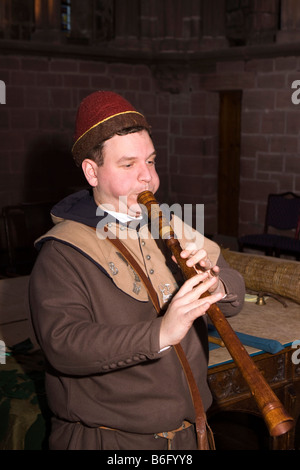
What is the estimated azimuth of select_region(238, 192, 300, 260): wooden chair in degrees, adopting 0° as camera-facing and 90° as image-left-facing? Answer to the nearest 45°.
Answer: approximately 45°

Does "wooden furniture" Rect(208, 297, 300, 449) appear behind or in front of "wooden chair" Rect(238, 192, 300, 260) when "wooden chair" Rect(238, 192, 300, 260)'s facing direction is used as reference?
in front
